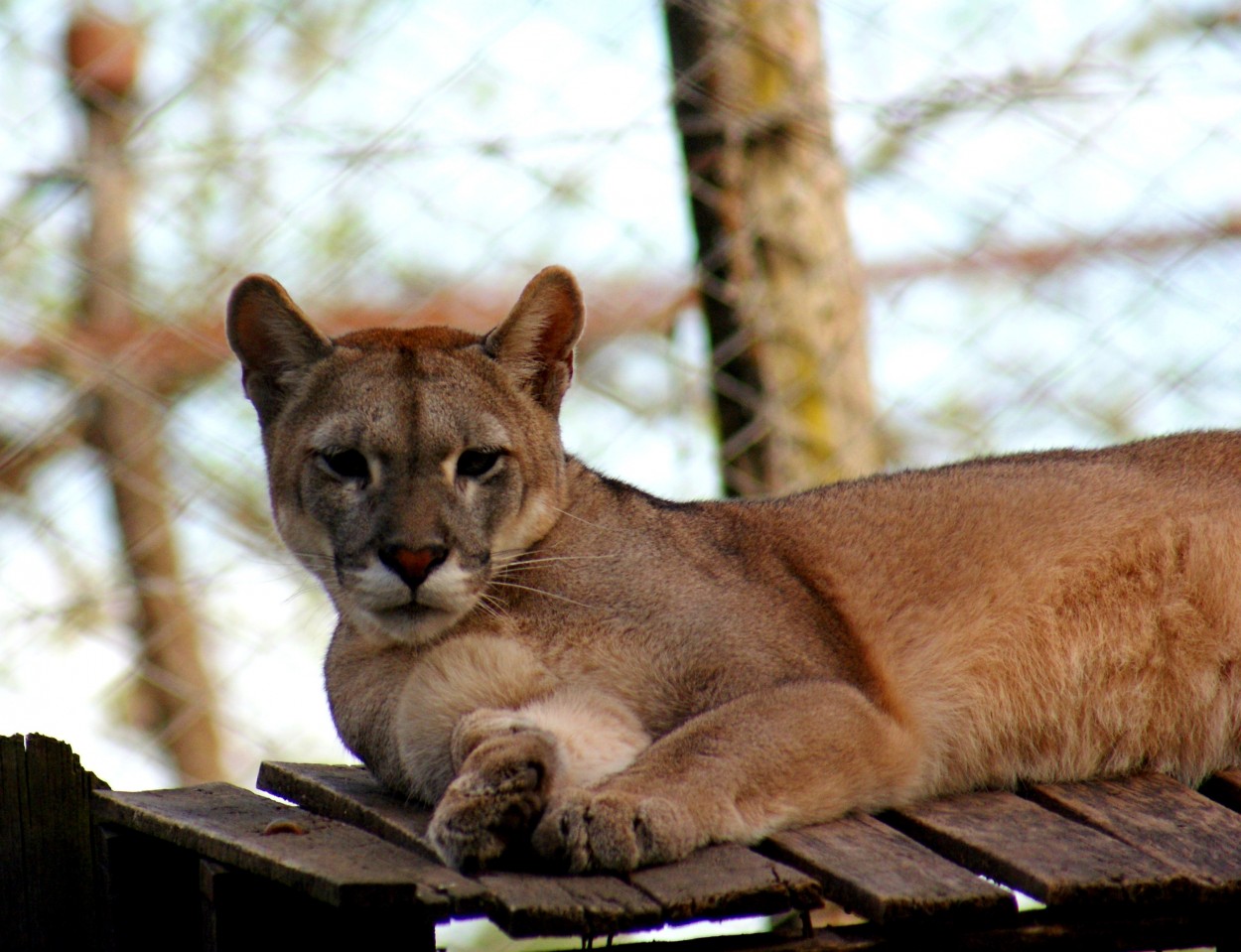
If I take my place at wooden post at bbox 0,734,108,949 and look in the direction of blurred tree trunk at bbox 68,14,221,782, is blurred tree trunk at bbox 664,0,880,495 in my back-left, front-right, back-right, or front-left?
front-right

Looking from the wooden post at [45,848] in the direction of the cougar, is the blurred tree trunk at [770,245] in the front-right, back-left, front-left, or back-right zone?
front-left

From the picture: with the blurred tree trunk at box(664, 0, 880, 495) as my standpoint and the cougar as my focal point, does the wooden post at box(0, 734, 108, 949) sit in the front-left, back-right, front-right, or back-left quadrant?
front-right

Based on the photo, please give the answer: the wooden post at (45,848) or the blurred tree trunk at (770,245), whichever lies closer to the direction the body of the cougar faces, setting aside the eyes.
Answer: the wooden post

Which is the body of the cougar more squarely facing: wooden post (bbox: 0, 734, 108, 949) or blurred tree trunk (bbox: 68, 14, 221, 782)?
the wooden post

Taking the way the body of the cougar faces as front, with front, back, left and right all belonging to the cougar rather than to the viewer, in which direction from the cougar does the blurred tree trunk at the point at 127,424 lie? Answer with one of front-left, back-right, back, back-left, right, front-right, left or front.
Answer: right

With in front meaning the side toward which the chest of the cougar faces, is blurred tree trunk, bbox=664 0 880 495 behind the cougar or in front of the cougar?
behind

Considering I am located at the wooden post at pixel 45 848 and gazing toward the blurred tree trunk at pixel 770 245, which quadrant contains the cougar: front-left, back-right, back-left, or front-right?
front-right
